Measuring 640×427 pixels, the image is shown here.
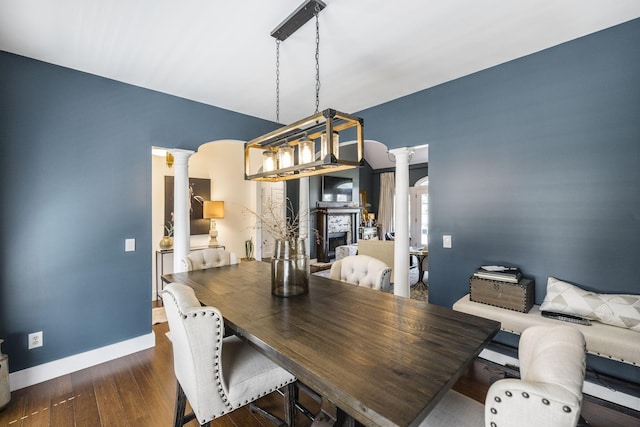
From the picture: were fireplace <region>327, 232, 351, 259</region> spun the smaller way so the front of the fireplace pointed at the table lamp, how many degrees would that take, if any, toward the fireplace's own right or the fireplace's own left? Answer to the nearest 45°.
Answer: approximately 90° to the fireplace's own right

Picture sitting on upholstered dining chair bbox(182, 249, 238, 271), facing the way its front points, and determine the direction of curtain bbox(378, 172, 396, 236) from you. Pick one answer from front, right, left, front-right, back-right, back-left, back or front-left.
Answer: left

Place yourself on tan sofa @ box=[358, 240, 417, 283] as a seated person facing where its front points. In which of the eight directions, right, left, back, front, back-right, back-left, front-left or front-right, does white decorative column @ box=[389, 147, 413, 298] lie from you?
back-right

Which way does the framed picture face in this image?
toward the camera

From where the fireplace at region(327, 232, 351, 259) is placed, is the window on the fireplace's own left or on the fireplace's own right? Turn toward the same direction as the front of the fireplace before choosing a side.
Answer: on the fireplace's own left

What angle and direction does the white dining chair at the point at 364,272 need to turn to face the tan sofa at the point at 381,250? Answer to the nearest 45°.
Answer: approximately 135° to its right

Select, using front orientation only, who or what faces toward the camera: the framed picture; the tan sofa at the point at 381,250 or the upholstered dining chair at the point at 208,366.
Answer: the framed picture

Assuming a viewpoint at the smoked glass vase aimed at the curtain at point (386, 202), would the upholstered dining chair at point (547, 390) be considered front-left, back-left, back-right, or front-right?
back-right

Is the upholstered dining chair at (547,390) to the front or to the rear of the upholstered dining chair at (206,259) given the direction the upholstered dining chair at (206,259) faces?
to the front

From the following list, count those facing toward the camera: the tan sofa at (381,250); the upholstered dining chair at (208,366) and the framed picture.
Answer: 1

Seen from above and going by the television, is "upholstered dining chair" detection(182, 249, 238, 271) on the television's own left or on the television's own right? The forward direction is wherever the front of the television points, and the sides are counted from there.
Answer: on the television's own right

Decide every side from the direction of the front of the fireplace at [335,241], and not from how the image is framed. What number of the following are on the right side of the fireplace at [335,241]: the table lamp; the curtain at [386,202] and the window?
1

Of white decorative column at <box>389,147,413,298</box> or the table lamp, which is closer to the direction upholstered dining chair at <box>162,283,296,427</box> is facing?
the white decorative column
